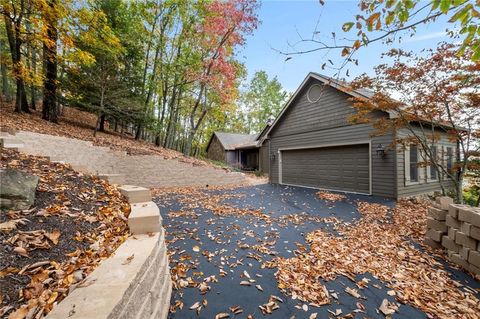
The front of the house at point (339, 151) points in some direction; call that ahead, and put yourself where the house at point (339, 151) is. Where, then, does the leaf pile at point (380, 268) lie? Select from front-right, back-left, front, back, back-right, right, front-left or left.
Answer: front-left

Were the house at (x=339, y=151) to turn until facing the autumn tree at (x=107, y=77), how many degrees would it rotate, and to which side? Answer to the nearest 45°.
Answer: approximately 45° to its right

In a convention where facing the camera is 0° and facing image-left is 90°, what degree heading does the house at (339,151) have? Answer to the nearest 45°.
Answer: approximately 45°

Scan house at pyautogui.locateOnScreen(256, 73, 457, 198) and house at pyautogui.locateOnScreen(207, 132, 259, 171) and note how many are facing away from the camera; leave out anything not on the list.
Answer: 0

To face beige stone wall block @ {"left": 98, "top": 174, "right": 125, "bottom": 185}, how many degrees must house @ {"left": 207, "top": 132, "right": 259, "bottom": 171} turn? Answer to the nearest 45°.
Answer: approximately 45° to its right

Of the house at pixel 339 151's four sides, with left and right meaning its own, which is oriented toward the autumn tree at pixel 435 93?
left

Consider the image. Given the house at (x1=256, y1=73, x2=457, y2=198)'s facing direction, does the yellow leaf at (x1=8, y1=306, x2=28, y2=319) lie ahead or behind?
ahead

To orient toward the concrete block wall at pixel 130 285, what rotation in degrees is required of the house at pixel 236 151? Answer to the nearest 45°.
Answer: approximately 45° to its right

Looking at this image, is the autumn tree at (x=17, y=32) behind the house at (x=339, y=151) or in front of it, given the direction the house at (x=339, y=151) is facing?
in front
